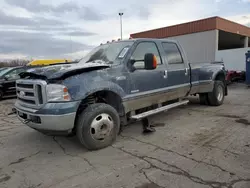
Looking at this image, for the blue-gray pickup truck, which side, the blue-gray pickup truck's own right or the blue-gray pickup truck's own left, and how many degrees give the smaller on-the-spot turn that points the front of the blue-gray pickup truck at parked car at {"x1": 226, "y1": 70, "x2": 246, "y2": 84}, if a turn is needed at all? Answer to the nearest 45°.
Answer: approximately 180°

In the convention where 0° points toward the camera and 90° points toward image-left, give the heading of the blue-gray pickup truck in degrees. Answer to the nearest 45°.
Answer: approximately 45°

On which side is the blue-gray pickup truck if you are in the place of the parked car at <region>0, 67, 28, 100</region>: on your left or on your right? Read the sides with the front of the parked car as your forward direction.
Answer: on your left

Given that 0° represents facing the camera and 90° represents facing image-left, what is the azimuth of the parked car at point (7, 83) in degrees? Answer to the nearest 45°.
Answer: approximately 45°

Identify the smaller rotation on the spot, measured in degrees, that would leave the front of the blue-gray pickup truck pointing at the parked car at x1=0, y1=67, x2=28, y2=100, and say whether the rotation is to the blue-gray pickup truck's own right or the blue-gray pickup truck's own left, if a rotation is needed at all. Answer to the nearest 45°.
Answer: approximately 90° to the blue-gray pickup truck's own right
